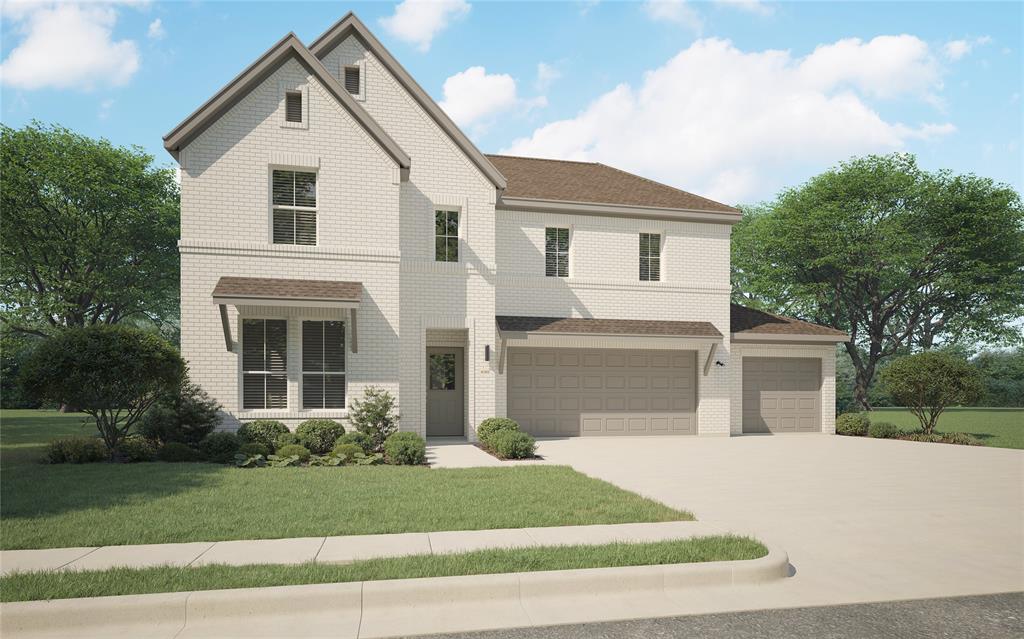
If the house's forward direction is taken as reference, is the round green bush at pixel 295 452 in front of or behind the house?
in front

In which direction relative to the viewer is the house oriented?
toward the camera

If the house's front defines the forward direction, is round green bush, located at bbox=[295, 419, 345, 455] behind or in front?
in front

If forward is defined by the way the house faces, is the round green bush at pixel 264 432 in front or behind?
in front

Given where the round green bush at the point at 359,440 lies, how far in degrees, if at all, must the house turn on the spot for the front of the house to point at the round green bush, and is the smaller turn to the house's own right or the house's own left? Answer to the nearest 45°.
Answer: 0° — it already faces it

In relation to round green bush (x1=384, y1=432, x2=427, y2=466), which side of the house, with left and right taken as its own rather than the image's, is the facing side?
front

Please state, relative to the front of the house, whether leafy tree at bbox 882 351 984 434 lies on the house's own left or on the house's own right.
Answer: on the house's own left
